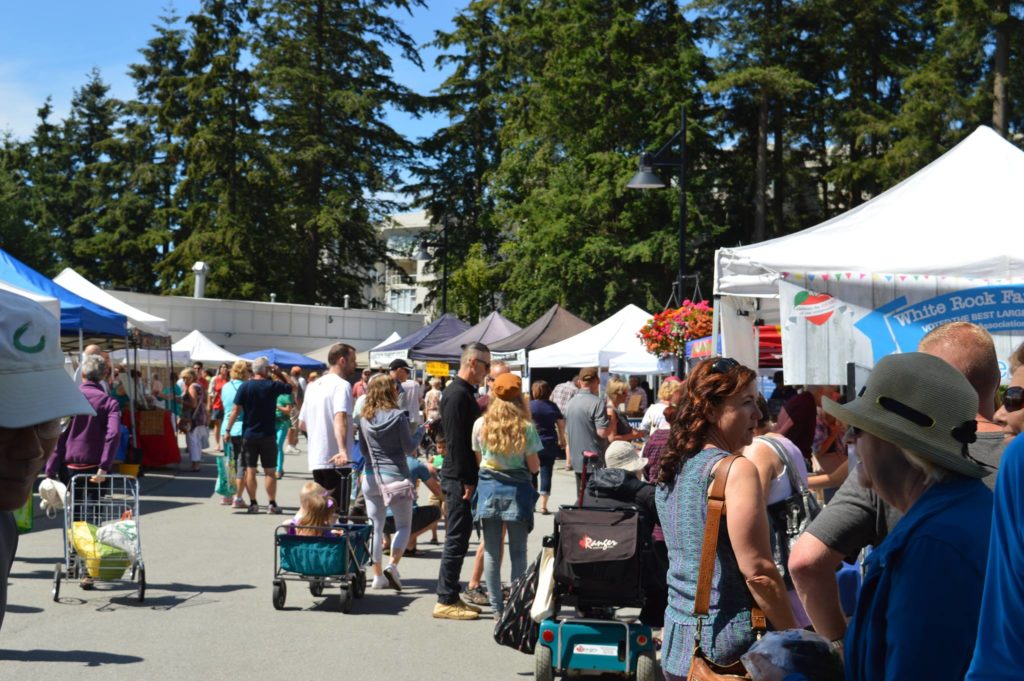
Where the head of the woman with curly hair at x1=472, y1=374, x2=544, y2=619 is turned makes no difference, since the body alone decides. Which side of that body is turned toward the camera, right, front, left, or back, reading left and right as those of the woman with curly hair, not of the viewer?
back

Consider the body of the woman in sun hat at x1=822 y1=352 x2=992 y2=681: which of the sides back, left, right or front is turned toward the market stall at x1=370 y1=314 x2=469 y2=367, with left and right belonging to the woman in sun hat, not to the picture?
right

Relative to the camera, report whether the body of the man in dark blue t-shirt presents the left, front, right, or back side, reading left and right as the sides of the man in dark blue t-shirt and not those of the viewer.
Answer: back

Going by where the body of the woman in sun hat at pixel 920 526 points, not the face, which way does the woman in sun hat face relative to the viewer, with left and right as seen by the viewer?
facing to the left of the viewer

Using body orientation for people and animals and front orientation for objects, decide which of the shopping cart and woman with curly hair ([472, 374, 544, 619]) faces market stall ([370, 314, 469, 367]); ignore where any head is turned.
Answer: the woman with curly hair

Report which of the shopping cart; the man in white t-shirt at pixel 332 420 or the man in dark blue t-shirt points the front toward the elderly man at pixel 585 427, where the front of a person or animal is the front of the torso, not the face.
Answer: the man in white t-shirt

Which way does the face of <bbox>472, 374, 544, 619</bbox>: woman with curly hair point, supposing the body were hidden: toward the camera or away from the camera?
away from the camera

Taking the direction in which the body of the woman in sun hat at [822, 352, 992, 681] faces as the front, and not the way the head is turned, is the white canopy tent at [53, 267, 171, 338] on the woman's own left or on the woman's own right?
on the woman's own right

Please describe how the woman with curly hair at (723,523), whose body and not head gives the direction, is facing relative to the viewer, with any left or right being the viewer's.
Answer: facing away from the viewer and to the right of the viewer

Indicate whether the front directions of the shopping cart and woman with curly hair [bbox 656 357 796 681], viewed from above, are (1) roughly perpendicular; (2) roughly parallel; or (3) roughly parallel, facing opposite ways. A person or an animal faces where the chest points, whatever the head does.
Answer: roughly perpendicular

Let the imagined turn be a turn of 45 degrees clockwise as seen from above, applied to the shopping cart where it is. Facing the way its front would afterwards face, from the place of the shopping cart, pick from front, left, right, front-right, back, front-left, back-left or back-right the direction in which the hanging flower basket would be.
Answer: back
